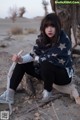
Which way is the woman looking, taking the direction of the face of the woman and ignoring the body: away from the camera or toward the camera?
toward the camera

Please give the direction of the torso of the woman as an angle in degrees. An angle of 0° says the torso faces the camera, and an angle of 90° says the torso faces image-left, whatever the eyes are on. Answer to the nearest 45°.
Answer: approximately 45°
